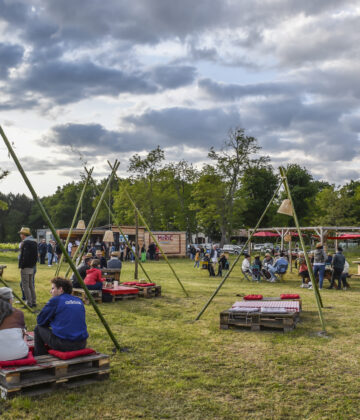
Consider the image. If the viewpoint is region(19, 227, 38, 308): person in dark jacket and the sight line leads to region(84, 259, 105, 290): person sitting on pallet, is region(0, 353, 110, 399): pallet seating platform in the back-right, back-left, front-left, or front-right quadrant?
back-right

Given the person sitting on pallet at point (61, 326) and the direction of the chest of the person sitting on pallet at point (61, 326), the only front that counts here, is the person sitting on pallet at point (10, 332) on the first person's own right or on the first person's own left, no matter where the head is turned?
on the first person's own left

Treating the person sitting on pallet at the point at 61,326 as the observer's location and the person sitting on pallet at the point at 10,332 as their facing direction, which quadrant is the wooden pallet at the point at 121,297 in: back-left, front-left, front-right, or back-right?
back-right

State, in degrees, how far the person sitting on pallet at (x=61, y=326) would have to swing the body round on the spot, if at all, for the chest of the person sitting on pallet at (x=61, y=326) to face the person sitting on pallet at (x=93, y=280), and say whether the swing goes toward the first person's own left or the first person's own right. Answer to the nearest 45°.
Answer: approximately 45° to the first person's own right
